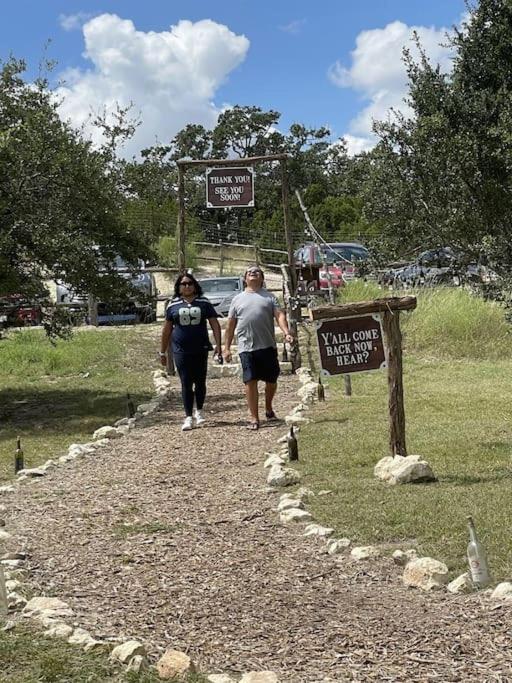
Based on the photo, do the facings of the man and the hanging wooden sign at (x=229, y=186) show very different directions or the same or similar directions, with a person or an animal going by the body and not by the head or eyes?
same or similar directions

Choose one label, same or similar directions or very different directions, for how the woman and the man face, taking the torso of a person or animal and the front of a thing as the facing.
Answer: same or similar directions

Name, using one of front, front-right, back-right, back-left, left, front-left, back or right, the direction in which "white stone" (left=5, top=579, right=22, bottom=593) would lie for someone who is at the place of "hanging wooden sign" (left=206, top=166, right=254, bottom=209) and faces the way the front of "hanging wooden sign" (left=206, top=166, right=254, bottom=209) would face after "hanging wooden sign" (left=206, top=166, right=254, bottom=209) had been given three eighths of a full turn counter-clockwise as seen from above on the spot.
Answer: back-right

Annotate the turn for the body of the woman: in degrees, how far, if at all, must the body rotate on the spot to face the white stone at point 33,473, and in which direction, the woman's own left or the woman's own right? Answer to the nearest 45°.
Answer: approximately 45° to the woman's own right

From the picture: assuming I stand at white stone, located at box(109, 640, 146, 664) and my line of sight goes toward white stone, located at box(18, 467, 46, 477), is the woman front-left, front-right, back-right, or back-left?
front-right

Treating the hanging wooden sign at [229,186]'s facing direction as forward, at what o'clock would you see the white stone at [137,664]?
The white stone is roughly at 12 o'clock from the hanging wooden sign.

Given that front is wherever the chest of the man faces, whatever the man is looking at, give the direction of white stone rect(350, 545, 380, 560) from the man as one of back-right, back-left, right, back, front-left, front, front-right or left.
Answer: front

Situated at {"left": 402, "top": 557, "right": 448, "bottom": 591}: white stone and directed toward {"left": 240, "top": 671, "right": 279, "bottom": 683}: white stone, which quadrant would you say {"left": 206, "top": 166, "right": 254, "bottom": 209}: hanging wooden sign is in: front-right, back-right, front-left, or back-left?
back-right

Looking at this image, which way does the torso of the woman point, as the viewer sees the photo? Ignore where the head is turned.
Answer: toward the camera

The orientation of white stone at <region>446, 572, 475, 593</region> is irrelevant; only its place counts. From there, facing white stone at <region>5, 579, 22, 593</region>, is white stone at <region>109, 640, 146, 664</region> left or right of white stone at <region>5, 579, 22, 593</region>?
left

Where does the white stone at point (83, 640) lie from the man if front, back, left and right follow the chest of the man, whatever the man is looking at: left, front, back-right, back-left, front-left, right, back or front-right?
front

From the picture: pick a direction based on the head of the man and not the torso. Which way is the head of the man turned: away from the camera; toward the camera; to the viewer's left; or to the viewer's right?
toward the camera

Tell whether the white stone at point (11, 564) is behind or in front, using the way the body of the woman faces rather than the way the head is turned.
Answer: in front

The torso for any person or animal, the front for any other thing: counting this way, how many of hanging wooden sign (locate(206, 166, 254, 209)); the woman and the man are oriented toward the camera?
3

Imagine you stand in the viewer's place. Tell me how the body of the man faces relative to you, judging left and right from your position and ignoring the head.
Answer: facing the viewer

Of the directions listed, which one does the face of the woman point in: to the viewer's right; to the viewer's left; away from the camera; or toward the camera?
toward the camera

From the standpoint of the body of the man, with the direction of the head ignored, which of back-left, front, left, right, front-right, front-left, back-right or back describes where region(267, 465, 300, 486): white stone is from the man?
front

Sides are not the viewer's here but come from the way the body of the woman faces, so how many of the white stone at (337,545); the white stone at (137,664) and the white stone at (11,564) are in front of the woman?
3
